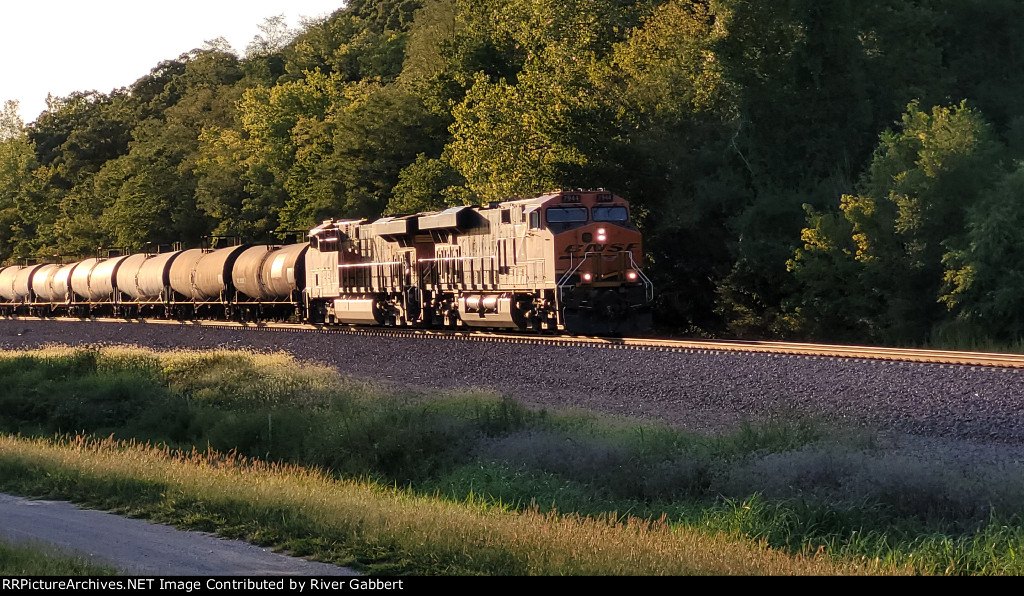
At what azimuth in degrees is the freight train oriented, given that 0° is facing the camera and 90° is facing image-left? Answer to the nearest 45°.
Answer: approximately 315°

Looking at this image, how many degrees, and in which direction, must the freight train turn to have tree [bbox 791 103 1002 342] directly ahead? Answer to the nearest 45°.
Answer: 0° — it already faces it
